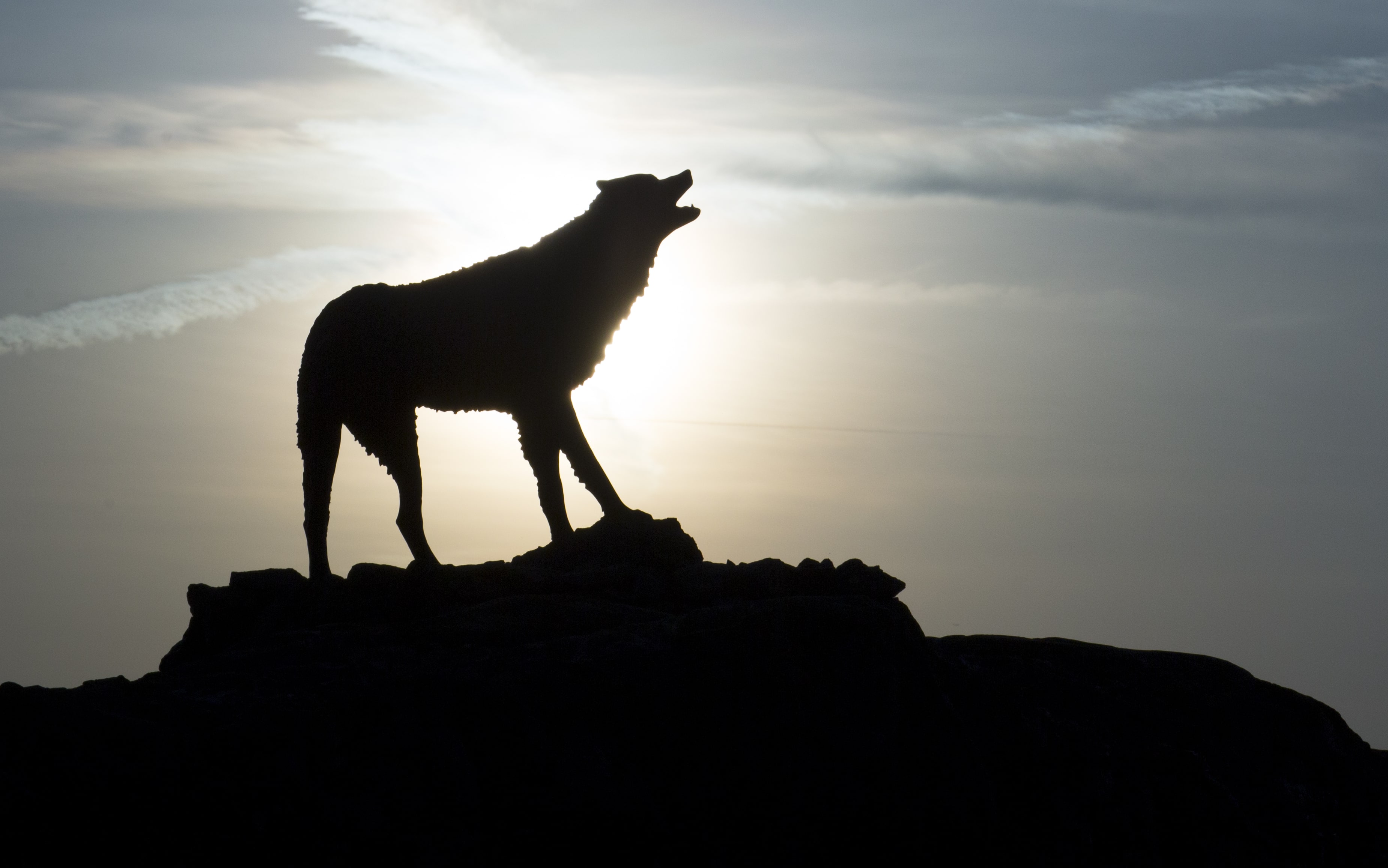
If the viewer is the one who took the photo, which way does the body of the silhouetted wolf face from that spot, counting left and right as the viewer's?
facing to the right of the viewer
